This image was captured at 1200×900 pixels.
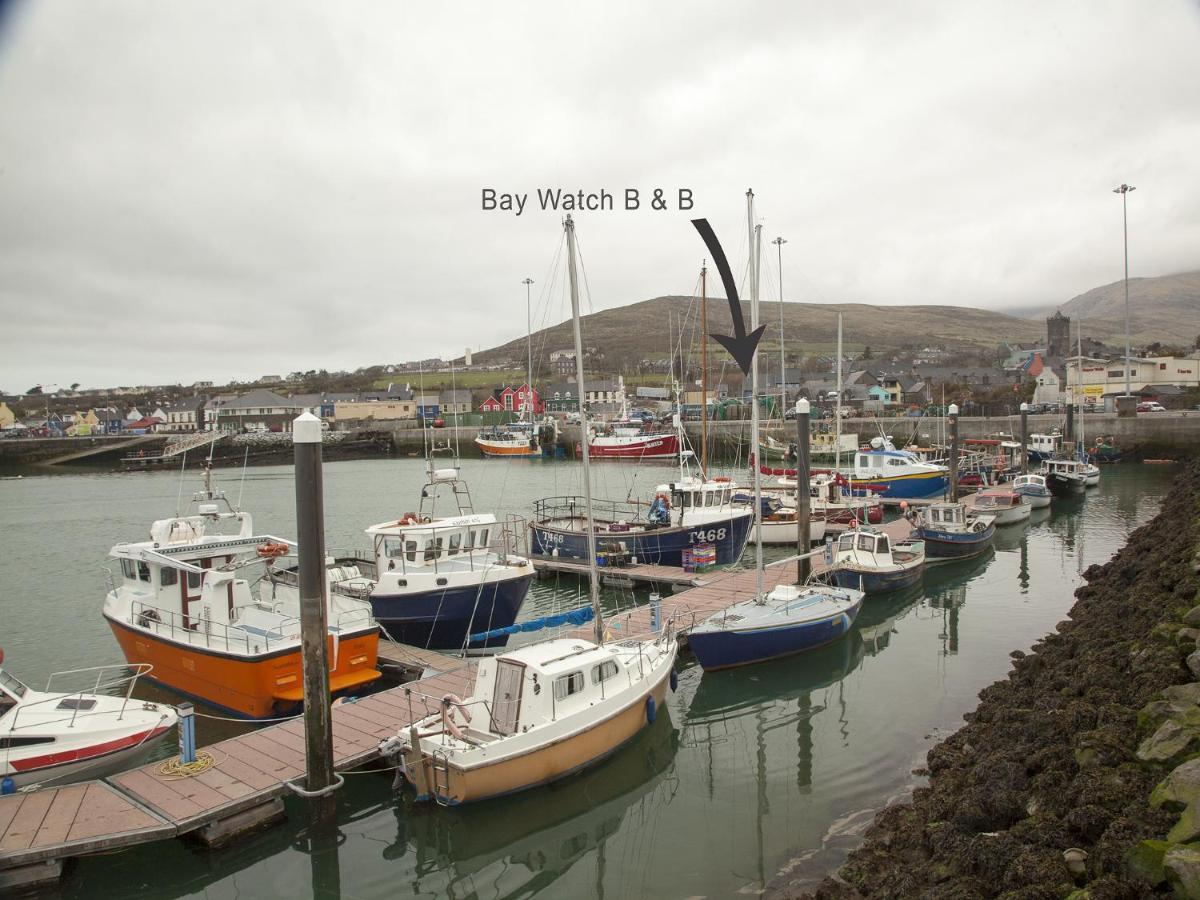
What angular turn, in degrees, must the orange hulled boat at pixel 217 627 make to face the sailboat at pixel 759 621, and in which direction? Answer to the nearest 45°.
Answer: approximately 135° to its right

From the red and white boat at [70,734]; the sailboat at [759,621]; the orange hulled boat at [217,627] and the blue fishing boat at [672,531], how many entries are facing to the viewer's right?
2

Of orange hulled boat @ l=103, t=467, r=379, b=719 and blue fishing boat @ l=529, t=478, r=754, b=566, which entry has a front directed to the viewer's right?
the blue fishing boat

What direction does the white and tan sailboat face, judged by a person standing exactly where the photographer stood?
facing away from the viewer and to the right of the viewer

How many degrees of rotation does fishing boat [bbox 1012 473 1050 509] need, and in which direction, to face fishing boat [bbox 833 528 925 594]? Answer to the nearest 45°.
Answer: approximately 45° to its right

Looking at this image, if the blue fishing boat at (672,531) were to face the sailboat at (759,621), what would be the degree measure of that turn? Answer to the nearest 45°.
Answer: approximately 90° to its right

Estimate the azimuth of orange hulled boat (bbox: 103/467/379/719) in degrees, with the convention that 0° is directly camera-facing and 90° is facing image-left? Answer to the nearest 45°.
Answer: approximately 135°

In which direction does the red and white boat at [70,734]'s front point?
to the viewer's right

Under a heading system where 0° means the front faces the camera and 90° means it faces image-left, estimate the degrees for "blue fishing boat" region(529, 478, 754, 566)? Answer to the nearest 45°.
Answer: approximately 270°
